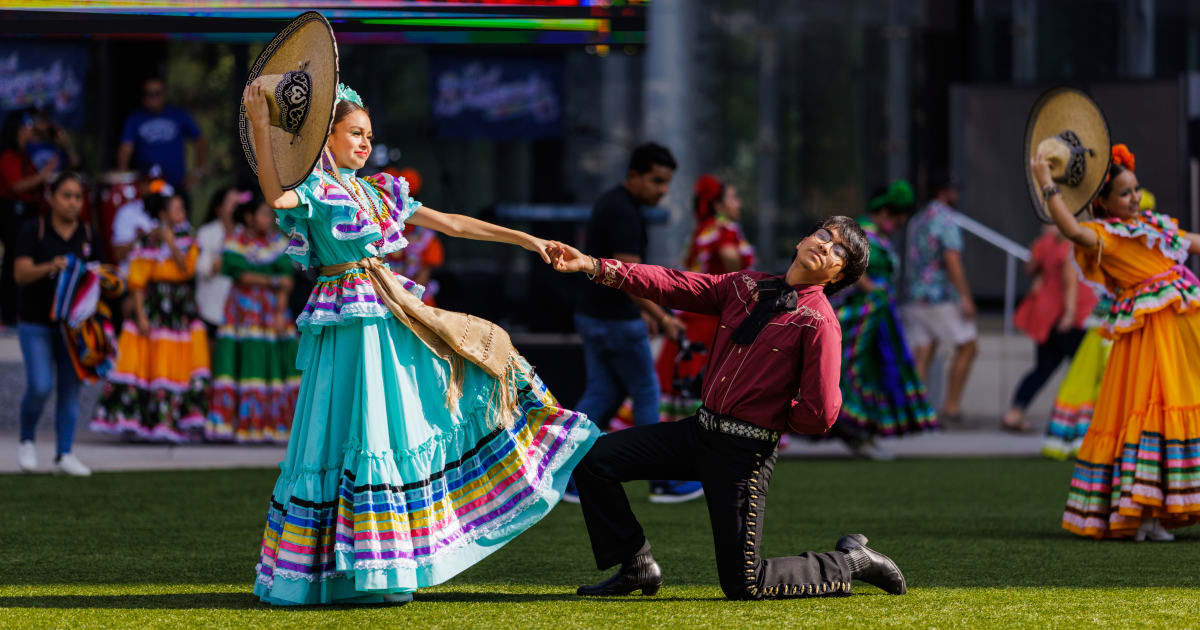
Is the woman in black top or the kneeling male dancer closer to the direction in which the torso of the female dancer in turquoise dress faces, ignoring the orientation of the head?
the kneeling male dancer

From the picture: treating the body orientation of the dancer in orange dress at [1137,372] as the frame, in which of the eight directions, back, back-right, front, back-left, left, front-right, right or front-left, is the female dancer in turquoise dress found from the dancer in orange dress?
right

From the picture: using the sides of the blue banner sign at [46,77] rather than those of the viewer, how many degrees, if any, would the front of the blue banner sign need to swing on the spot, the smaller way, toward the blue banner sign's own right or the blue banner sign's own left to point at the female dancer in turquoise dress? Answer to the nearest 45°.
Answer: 0° — it already faces them

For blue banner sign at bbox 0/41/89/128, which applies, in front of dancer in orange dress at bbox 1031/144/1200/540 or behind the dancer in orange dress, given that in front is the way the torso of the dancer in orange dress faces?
behind

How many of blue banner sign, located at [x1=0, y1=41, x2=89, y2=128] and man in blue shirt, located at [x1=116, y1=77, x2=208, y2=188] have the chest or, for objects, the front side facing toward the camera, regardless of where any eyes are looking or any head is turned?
2

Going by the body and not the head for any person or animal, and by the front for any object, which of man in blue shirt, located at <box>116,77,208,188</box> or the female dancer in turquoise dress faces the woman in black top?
the man in blue shirt

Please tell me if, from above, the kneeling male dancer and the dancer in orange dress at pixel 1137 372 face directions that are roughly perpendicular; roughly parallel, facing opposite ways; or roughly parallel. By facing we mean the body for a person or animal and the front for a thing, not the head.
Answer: roughly perpendicular

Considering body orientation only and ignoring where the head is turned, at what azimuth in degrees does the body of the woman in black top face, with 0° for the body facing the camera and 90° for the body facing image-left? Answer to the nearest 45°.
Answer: approximately 315°

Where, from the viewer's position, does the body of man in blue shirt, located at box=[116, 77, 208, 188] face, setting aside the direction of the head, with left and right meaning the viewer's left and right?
facing the viewer

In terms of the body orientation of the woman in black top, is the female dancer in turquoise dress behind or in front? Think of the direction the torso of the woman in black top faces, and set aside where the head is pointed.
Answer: in front

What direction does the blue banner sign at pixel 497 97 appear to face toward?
toward the camera

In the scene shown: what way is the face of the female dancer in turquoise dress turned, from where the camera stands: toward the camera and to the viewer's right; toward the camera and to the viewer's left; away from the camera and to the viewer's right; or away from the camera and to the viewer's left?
toward the camera and to the viewer's right

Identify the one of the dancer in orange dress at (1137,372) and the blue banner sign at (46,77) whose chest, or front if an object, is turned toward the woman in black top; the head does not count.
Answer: the blue banner sign

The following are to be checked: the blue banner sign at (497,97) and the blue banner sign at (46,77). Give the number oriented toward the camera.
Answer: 2

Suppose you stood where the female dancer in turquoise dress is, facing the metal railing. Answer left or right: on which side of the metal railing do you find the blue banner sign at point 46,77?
left

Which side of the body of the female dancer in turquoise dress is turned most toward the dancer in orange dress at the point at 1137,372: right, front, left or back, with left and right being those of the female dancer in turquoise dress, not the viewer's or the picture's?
left

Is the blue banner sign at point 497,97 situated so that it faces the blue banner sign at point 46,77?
no

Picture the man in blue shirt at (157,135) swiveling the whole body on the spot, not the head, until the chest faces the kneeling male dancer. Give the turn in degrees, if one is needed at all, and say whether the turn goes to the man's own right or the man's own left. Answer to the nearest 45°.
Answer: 0° — they already face them
